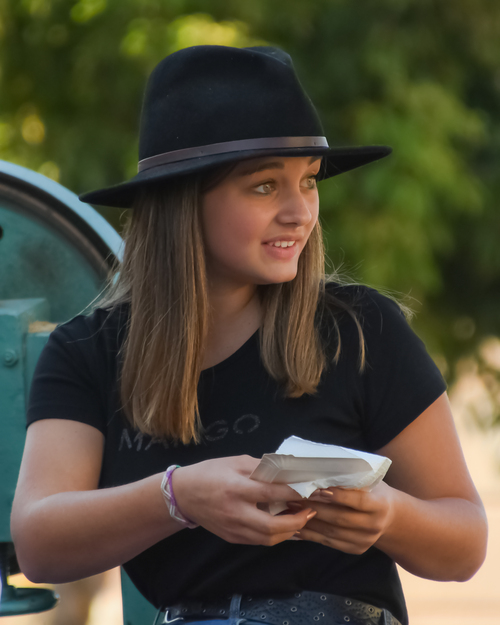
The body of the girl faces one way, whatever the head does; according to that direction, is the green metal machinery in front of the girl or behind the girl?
behind

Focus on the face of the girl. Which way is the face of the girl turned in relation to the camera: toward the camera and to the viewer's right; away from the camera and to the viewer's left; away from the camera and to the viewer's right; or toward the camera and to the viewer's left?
toward the camera and to the viewer's right

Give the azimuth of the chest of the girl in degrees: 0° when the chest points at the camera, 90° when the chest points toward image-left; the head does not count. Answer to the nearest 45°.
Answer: approximately 0°
